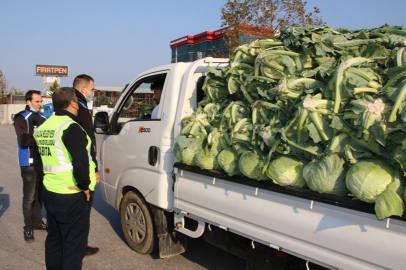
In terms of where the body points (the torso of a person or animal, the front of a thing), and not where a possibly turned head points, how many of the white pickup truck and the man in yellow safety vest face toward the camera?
0

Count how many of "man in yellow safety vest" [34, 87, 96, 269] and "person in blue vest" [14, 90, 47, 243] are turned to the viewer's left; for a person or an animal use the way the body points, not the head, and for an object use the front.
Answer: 0

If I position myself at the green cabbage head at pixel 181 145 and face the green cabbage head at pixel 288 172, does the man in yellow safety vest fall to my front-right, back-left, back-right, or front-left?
back-right

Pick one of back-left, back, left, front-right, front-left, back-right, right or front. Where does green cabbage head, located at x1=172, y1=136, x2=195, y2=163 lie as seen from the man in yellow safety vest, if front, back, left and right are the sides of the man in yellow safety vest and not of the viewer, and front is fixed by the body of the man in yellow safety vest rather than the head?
front-right

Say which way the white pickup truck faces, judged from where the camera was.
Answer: facing away from the viewer and to the left of the viewer

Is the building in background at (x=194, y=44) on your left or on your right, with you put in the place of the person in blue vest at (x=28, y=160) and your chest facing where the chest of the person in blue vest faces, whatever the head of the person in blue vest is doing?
on your left

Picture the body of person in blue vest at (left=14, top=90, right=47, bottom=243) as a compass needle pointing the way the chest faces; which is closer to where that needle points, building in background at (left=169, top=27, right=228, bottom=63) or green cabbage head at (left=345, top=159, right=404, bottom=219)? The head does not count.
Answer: the green cabbage head

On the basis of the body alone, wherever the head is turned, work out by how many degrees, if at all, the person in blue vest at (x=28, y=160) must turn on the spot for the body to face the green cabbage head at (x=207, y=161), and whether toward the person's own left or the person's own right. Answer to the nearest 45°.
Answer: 0° — they already face it

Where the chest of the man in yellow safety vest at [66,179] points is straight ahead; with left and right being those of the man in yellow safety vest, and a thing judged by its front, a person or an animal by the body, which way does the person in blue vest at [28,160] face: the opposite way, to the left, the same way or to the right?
to the right

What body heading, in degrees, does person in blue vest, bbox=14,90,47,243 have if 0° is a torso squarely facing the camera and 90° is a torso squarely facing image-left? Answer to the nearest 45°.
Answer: approximately 315°

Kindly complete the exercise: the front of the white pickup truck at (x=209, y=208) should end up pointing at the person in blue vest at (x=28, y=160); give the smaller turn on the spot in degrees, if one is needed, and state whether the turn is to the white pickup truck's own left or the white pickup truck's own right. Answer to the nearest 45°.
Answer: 0° — it already faces them

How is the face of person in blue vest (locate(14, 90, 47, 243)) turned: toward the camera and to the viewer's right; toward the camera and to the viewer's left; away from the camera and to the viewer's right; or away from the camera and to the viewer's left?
toward the camera and to the viewer's right

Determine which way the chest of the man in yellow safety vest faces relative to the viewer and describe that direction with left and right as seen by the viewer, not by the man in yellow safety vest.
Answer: facing away from the viewer and to the right of the viewer

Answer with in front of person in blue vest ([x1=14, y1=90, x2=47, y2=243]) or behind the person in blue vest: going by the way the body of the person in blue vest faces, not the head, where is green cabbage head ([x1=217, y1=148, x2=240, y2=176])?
in front
